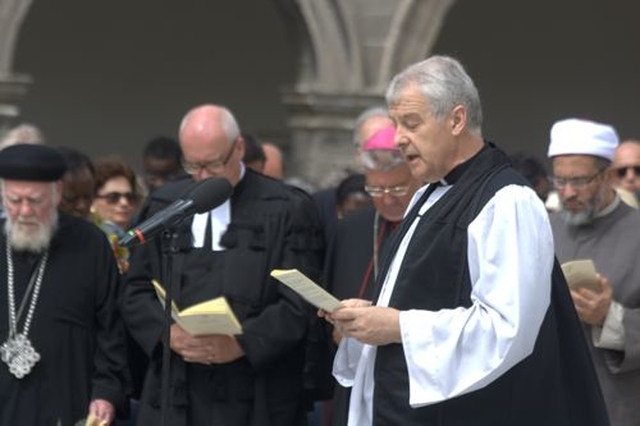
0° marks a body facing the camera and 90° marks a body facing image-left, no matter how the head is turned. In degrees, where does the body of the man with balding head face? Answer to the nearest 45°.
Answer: approximately 45°

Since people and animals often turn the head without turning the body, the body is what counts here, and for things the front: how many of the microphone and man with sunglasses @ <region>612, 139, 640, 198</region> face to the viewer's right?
1

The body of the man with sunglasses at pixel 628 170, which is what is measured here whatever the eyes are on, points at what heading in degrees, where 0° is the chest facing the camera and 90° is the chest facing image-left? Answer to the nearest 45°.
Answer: approximately 45°

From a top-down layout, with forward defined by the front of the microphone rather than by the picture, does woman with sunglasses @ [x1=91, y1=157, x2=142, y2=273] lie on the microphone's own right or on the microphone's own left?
on the microphone's own left

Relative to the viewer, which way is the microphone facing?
to the viewer's right

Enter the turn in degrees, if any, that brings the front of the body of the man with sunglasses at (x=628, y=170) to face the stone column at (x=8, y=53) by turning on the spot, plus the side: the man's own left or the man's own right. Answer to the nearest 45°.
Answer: approximately 135° to the man's own right

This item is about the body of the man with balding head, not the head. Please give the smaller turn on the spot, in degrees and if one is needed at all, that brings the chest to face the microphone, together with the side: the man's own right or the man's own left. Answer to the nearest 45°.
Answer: approximately 45° to the man's own left

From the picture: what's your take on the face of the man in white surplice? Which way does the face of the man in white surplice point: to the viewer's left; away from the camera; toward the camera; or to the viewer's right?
to the viewer's left
